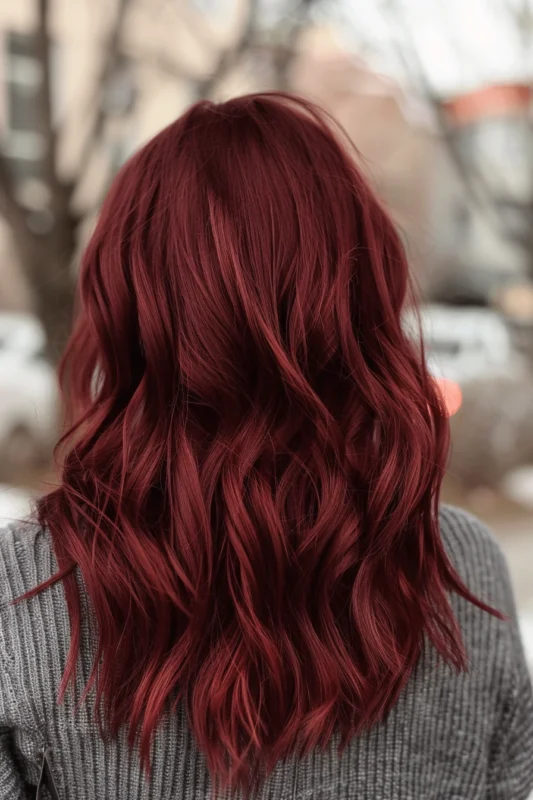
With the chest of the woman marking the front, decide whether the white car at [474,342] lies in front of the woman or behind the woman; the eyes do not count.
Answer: in front

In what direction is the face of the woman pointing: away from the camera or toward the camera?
away from the camera

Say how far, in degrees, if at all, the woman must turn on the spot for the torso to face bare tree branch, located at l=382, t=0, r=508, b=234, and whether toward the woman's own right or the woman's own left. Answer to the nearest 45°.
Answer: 0° — they already face it

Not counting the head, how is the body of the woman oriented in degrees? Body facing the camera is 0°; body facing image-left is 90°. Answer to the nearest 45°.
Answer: approximately 180°

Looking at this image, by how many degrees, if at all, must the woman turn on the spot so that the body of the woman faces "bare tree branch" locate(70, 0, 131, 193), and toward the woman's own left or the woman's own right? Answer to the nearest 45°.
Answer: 0° — they already face it

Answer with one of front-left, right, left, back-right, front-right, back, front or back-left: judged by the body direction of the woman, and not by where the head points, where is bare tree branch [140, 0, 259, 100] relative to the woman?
front

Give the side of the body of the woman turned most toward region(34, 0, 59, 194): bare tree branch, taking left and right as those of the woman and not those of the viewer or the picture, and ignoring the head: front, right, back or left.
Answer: front

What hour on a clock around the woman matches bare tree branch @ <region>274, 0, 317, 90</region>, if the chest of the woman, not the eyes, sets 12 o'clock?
The bare tree branch is roughly at 12 o'clock from the woman.
